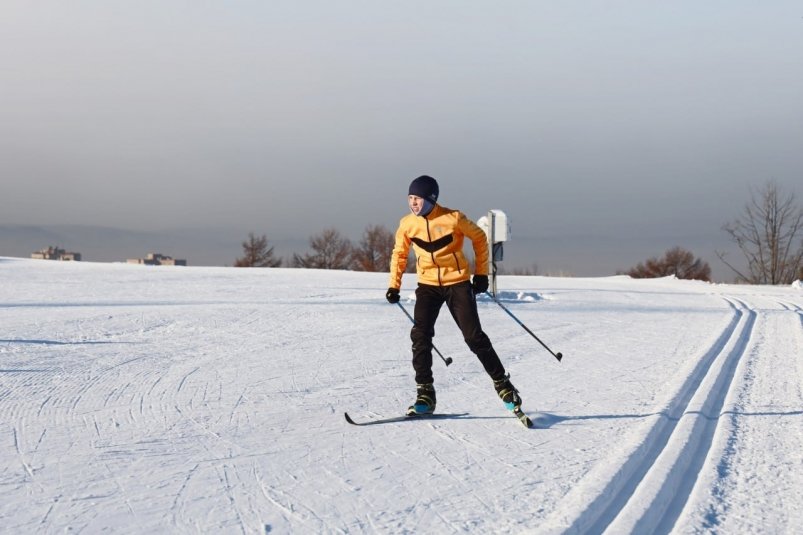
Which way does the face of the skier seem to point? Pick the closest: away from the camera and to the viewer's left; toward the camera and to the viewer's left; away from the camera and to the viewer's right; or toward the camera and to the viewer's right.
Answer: toward the camera and to the viewer's left

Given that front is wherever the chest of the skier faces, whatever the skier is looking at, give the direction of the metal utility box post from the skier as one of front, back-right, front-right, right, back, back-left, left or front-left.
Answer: back-right

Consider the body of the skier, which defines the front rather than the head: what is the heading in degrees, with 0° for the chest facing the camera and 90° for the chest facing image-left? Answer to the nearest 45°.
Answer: approximately 45°
